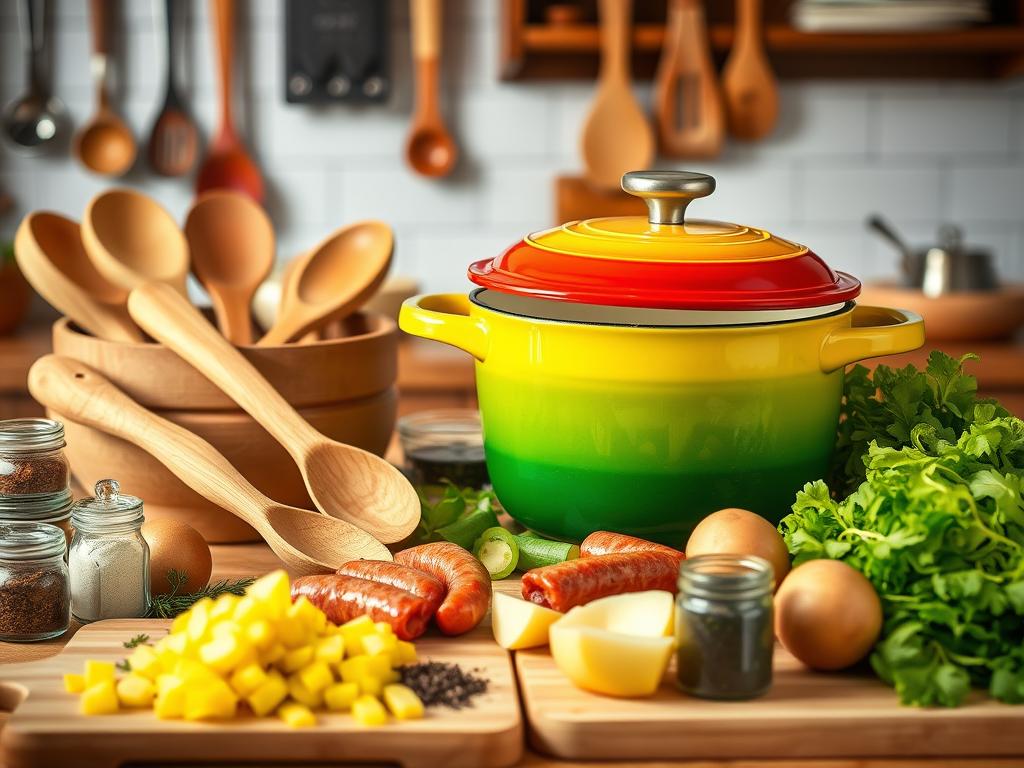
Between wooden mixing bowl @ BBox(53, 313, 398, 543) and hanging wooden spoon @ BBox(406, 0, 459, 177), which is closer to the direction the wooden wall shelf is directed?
the wooden mixing bowl

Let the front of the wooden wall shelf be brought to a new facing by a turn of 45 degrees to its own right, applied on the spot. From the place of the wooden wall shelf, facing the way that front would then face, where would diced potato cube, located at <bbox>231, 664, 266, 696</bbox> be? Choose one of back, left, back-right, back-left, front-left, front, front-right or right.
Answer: front-left

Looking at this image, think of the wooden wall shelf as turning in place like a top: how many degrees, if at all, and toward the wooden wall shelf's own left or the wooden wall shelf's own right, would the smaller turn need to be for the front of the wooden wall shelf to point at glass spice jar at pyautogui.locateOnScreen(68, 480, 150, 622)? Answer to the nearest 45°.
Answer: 0° — it already faces it

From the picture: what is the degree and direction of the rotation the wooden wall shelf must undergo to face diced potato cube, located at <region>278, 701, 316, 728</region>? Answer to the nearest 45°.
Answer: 0° — it already faces it

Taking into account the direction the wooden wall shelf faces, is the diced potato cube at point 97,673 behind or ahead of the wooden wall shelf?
ahead

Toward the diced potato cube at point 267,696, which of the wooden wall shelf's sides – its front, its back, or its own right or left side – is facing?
front

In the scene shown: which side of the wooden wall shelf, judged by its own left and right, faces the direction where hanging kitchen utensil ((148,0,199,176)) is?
right

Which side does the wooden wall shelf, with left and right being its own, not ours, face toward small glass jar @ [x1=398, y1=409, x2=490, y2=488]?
front

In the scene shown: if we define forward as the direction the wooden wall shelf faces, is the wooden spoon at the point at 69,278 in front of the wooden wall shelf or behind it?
in front

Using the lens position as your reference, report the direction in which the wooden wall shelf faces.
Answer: facing the viewer

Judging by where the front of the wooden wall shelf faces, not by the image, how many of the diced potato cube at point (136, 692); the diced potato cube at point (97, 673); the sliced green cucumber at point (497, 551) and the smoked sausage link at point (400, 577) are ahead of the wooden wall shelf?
4

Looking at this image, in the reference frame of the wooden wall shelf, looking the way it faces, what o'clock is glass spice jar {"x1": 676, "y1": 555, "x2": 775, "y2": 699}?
The glass spice jar is roughly at 12 o'clock from the wooden wall shelf.

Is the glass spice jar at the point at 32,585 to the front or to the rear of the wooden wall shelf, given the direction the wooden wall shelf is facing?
to the front
